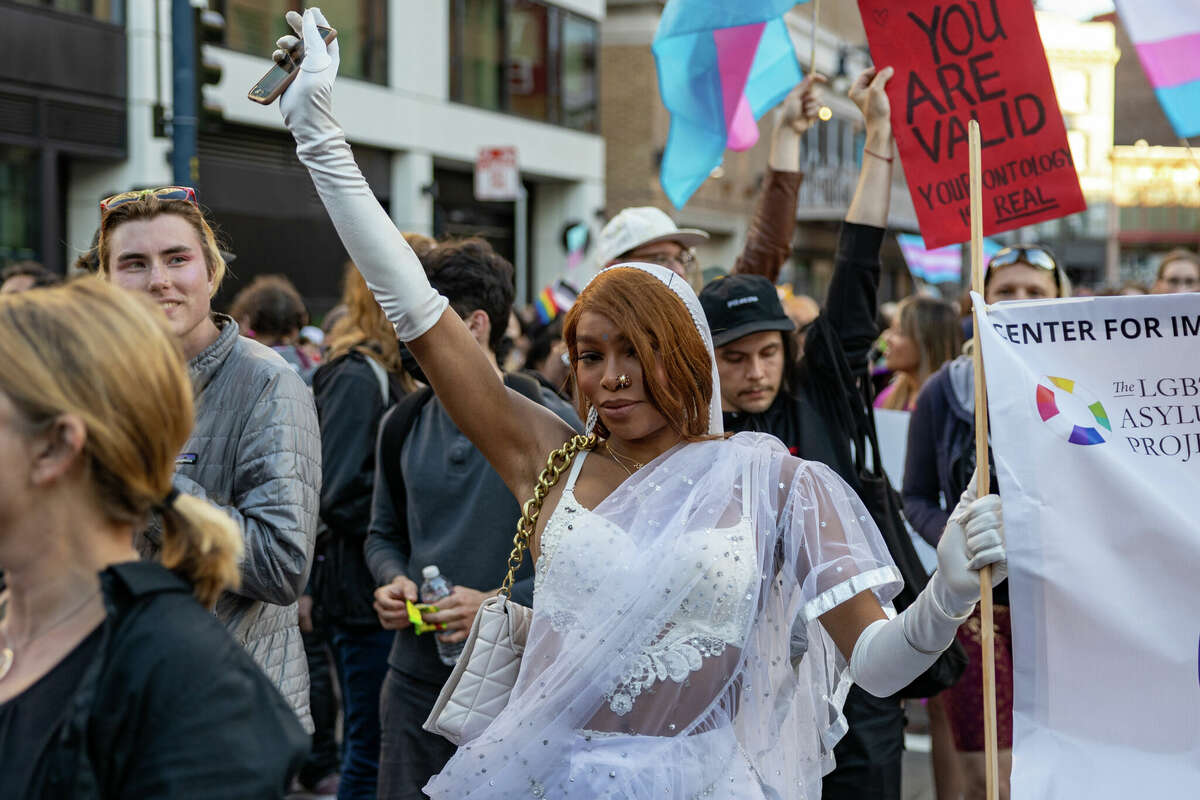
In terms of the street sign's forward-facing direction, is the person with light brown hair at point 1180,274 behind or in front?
in front

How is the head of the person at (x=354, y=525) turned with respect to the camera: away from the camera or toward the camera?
away from the camera
